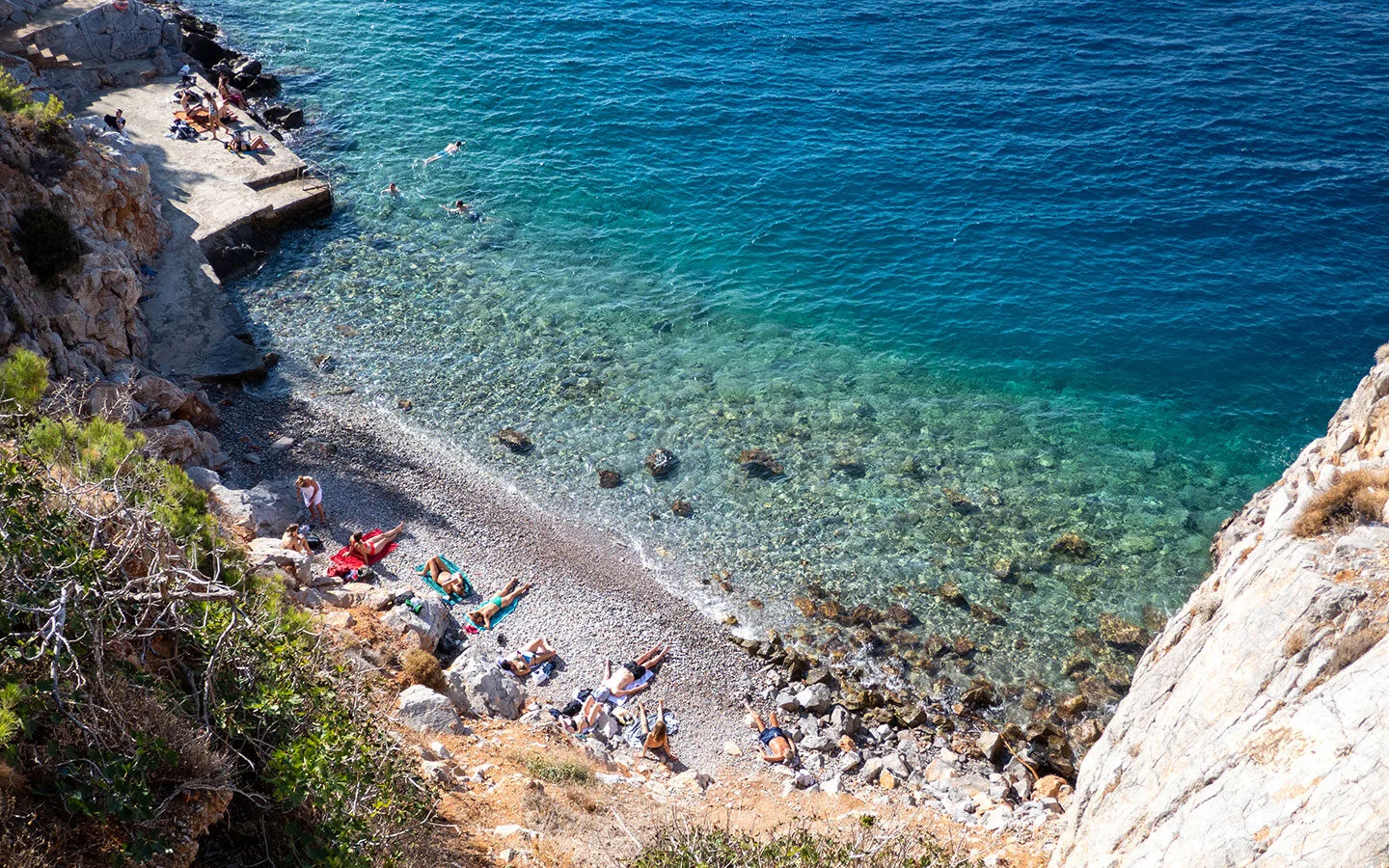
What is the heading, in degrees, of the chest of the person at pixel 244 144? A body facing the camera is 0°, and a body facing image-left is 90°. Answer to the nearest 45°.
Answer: approximately 270°

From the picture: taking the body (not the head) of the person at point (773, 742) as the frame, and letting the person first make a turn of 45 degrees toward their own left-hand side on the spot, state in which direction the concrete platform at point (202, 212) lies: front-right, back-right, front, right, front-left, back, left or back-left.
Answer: front-right

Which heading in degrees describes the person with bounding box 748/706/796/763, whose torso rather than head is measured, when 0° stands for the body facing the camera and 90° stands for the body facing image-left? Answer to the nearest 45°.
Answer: approximately 135°

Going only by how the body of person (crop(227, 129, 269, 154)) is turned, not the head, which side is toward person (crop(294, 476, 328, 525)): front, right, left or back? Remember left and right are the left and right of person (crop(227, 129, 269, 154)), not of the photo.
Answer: right

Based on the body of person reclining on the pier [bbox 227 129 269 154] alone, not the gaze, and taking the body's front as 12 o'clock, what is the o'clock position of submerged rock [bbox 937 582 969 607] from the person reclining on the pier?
The submerged rock is roughly at 2 o'clock from the person reclining on the pier.

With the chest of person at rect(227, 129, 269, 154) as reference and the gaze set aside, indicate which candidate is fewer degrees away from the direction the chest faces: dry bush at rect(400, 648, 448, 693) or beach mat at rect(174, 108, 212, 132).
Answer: the dry bush
